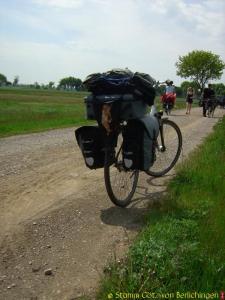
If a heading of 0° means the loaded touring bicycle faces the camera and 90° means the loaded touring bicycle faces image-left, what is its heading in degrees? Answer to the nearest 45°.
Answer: approximately 225°
